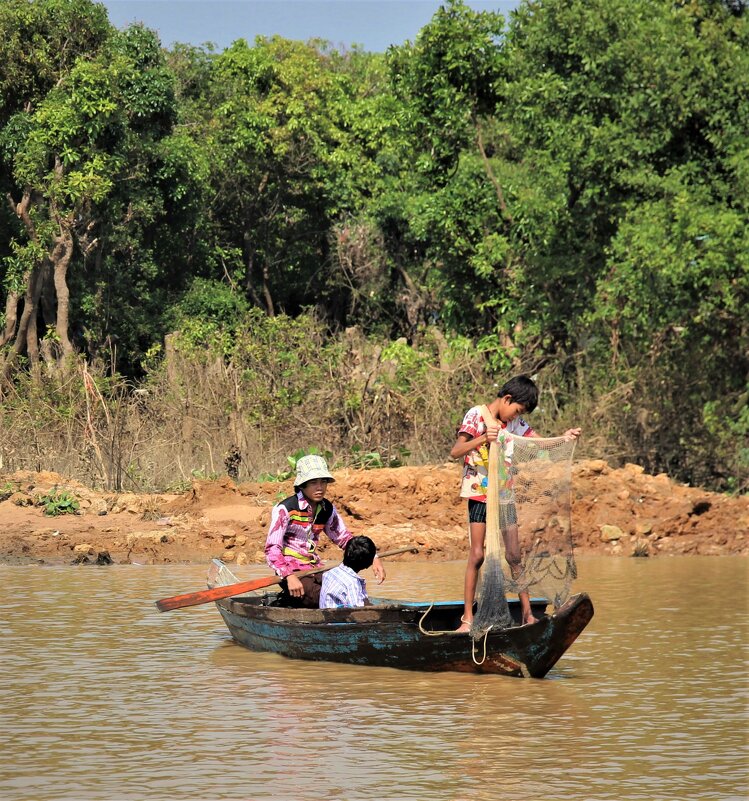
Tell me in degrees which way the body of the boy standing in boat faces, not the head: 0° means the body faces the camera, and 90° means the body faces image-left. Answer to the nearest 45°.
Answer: approximately 315°

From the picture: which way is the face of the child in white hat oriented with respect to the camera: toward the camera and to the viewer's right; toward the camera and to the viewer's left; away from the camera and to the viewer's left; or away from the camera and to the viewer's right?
toward the camera and to the viewer's right

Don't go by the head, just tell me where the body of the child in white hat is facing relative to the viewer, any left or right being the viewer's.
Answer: facing the viewer and to the right of the viewer

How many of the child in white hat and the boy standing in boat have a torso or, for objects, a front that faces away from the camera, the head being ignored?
0

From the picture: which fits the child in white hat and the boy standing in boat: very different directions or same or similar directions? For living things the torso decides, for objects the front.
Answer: same or similar directions
